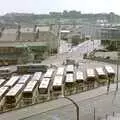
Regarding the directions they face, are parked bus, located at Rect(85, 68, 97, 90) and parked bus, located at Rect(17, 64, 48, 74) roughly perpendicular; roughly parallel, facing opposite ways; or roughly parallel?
roughly perpendicular

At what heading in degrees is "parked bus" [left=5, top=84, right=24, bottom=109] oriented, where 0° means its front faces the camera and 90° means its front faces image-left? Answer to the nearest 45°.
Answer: approximately 45°

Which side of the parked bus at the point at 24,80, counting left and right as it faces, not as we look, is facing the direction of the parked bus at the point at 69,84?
left

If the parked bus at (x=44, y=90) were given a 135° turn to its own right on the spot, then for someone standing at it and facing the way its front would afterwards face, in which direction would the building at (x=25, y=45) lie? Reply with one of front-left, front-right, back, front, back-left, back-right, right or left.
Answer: front-right

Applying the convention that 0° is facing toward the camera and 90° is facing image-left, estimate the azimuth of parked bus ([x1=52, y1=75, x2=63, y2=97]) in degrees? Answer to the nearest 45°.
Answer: approximately 0°

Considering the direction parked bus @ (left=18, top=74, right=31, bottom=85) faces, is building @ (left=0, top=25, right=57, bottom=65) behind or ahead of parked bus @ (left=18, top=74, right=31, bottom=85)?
behind

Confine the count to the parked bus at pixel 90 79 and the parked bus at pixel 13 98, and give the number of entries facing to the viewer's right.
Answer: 0
